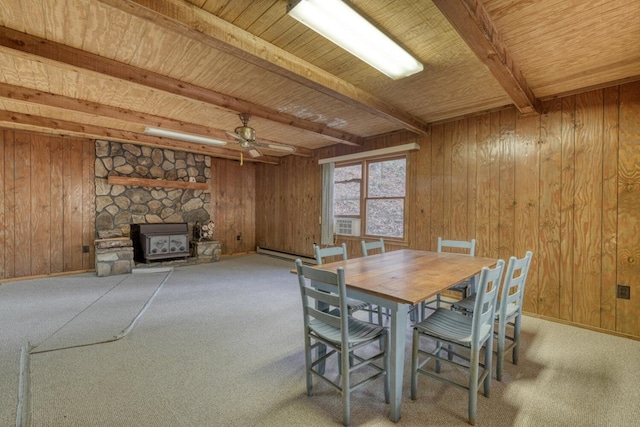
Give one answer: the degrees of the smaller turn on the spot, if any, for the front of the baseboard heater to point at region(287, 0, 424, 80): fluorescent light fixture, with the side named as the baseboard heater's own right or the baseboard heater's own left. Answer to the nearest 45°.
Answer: approximately 45° to the baseboard heater's own left

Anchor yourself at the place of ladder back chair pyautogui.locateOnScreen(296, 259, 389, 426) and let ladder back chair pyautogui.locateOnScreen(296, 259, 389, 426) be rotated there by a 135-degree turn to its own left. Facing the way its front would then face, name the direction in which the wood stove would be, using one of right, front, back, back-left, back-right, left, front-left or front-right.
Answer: front-right

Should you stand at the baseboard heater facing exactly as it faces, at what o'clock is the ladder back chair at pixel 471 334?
The ladder back chair is roughly at 10 o'clock from the baseboard heater.

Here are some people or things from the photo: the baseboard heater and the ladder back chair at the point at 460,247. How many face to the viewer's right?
0

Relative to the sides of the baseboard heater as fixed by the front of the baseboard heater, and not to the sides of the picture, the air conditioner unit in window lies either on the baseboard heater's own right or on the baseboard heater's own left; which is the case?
on the baseboard heater's own left

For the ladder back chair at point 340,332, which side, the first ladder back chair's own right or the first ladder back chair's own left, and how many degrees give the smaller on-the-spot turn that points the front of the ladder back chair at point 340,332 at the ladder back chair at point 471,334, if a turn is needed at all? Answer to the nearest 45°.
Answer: approximately 45° to the first ladder back chair's own right

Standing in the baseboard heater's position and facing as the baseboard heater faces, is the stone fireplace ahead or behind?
ahead

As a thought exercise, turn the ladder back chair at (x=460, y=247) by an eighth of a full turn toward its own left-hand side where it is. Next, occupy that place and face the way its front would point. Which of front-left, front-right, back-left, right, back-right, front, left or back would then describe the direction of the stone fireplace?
right

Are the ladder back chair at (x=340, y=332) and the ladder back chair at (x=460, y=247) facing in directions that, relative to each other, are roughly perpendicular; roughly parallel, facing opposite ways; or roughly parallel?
roughly parallel, facing opposite ways

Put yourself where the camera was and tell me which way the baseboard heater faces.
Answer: facing the viewer and to the left of the viewer

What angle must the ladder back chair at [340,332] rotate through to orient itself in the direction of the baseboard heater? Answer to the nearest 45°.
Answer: approximately 45° to its left

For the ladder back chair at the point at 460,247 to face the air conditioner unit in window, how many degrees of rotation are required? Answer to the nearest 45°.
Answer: approximately 90° to its right

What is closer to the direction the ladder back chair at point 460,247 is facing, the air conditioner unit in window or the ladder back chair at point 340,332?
the ladder back chair

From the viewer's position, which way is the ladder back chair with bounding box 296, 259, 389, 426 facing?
facing away from the viewer and to the right of the viewer

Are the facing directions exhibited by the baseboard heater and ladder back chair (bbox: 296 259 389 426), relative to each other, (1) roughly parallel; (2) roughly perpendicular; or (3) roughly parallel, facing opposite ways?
roughly parallel, facing opposite ways

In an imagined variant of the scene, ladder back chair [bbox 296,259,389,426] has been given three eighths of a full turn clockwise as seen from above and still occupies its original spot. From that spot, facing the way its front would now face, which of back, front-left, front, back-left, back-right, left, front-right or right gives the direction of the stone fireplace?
back-right
